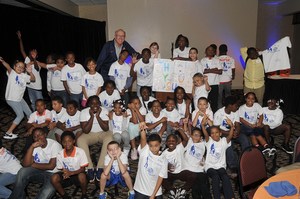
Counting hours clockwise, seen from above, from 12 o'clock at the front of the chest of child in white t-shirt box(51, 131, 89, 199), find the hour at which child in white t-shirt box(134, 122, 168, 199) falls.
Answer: child in white t-shirt box(134, 122, 168, 199) is roughly at 10 o'clock from child in white t-shirt box(51, 131, 89, 199).

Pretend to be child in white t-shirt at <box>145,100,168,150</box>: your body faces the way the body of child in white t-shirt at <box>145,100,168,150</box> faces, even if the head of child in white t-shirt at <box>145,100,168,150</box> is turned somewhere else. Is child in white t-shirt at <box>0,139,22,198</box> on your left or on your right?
on your right

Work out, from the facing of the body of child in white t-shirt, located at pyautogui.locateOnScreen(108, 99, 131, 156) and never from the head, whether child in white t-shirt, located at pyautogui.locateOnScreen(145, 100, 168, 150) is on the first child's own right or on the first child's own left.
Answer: on the first child's own left

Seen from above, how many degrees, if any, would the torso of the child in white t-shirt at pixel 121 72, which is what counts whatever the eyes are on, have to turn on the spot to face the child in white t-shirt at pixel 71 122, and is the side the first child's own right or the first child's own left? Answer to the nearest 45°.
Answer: approximately 45° to the first child's own right

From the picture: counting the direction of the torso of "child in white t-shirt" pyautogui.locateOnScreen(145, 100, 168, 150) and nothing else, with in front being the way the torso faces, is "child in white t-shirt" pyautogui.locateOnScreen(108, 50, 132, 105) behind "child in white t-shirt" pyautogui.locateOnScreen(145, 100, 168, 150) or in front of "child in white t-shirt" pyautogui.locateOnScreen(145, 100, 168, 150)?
behind

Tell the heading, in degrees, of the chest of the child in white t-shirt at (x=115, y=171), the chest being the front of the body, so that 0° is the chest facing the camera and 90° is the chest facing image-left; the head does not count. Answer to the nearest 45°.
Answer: approximately 0°

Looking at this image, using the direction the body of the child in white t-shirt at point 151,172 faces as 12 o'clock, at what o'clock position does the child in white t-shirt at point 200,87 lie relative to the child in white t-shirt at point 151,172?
the child in white t-shirt at point 200,87 is roughly at 7 o'clock from the child in white t-shirt at point 151,172.

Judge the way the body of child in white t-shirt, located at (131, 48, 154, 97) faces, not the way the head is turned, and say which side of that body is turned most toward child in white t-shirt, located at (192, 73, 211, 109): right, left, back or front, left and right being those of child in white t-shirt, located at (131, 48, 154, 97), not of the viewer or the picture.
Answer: left

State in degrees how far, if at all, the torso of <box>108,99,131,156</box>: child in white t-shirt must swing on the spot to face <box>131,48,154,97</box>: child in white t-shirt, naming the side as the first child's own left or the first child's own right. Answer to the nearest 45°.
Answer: approximately 135° to the first child's own left
